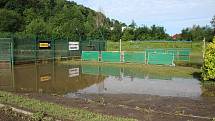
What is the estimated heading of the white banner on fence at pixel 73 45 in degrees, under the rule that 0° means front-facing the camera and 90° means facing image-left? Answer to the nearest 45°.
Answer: approximately 0°
